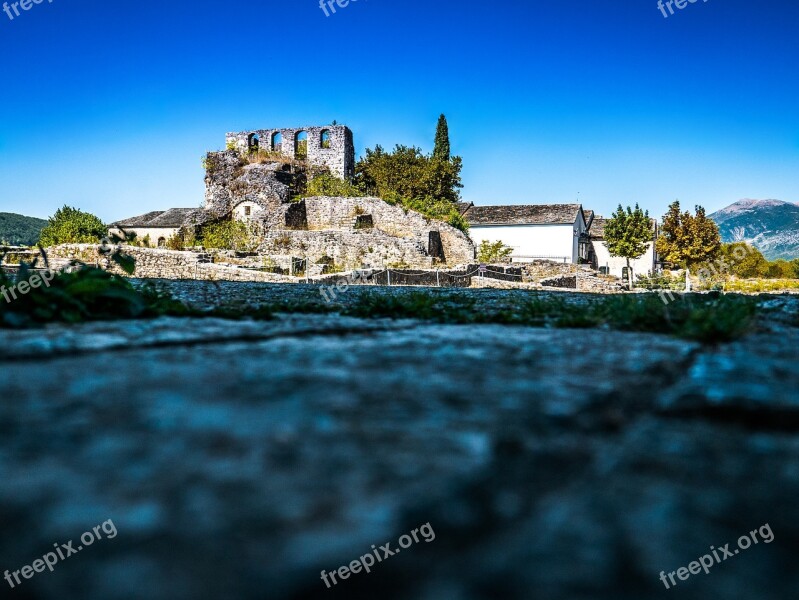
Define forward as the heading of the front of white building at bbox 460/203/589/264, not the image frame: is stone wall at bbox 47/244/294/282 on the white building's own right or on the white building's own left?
on the white building's own right

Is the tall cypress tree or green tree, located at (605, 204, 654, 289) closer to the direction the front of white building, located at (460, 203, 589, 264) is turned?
the green tree

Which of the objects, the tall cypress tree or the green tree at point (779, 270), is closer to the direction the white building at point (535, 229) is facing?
the green tree

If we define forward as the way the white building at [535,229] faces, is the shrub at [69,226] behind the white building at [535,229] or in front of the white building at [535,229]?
behind

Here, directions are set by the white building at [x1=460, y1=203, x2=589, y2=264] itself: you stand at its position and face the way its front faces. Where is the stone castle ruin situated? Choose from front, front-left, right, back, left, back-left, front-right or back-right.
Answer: back-right

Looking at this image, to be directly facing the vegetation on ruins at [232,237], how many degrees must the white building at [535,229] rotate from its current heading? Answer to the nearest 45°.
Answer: approximately 135° to its right
